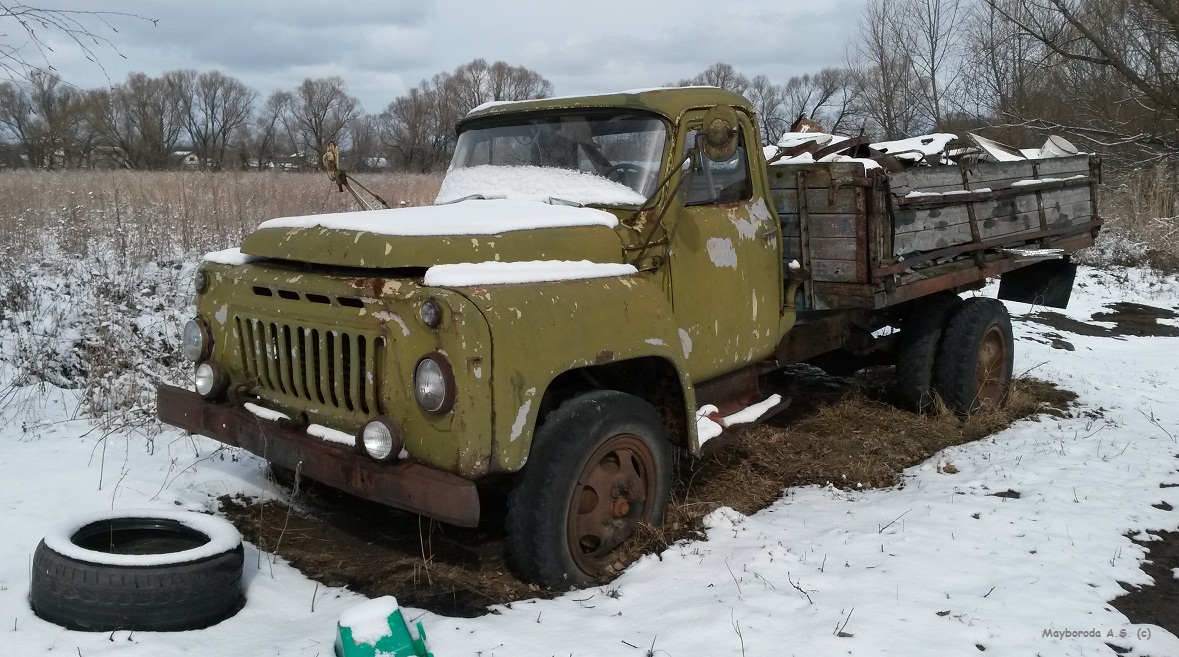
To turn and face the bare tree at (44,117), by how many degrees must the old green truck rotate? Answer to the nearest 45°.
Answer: approximately 90° to its right

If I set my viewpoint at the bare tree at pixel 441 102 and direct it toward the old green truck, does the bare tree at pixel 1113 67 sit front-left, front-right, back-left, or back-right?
front-left

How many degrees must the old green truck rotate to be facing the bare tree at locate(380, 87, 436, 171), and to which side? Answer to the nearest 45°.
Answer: approximately 135° to its right

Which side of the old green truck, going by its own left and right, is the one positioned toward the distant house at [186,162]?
right

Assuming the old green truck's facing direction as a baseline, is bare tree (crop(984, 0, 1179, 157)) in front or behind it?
behind

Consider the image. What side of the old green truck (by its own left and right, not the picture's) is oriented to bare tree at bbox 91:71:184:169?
right

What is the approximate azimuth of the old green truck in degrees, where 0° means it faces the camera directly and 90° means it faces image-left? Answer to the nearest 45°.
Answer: approximately 45°

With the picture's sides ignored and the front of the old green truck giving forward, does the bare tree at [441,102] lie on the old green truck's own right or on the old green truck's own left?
on the old green truck's own right
